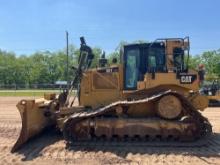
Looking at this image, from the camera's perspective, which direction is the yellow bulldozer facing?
to the viewer's left
